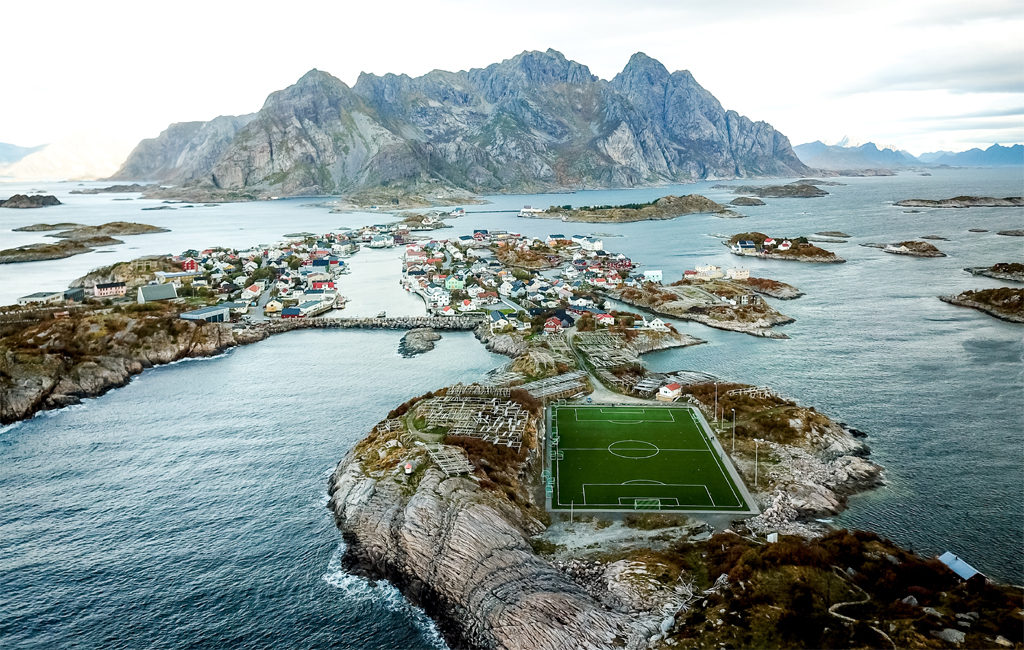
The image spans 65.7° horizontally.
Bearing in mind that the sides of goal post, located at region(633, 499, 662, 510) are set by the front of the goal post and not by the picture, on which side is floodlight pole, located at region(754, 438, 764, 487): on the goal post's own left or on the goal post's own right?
on the goal post's own right

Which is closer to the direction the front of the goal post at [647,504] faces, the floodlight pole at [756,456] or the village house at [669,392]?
the village house

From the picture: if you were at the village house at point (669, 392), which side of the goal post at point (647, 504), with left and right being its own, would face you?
front

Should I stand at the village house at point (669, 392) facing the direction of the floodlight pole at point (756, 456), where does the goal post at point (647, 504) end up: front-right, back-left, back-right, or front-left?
front-right

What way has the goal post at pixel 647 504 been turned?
away from the camera
